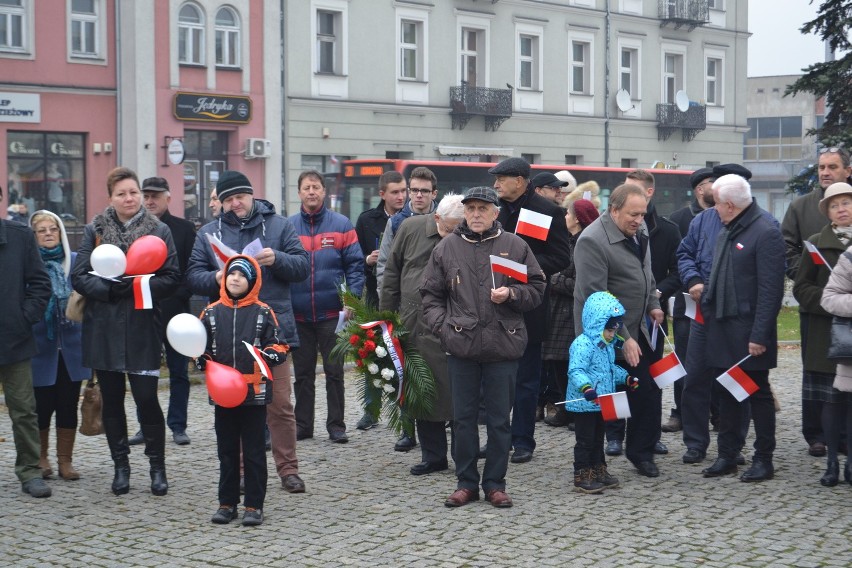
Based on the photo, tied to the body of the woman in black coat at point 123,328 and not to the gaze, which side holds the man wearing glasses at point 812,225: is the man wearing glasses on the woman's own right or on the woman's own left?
on the woman's own left

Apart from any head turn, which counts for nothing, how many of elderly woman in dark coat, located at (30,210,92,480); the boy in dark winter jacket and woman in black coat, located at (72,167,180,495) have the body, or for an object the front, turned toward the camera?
3

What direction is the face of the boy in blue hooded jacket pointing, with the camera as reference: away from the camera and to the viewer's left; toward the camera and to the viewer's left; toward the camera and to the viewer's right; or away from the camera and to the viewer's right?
toward the camera and to the viewer's right

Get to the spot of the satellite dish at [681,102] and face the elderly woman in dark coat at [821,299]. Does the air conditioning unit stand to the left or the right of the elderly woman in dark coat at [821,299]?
right

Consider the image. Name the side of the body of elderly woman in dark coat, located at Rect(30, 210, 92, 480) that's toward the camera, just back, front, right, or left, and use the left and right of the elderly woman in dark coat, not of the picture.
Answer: front

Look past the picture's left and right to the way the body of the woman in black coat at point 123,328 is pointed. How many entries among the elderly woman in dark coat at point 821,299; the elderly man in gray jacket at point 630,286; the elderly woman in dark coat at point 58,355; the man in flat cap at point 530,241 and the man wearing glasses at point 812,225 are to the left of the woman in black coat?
4

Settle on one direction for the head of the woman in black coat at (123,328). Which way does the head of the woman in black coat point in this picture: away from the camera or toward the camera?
toward the camera

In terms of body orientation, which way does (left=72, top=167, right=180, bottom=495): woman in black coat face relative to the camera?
toward the camera

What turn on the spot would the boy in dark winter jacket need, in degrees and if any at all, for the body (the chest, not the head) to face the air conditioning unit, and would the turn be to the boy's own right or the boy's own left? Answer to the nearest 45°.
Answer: approximately 180°

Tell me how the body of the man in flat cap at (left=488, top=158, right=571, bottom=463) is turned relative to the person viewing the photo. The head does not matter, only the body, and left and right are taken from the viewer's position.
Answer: facing the viewer and to the left of the viewer

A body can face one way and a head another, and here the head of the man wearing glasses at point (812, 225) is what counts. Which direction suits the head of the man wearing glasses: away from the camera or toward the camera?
toward the camera

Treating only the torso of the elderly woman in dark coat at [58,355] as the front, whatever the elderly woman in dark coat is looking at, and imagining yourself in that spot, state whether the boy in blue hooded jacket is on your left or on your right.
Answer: on your left
